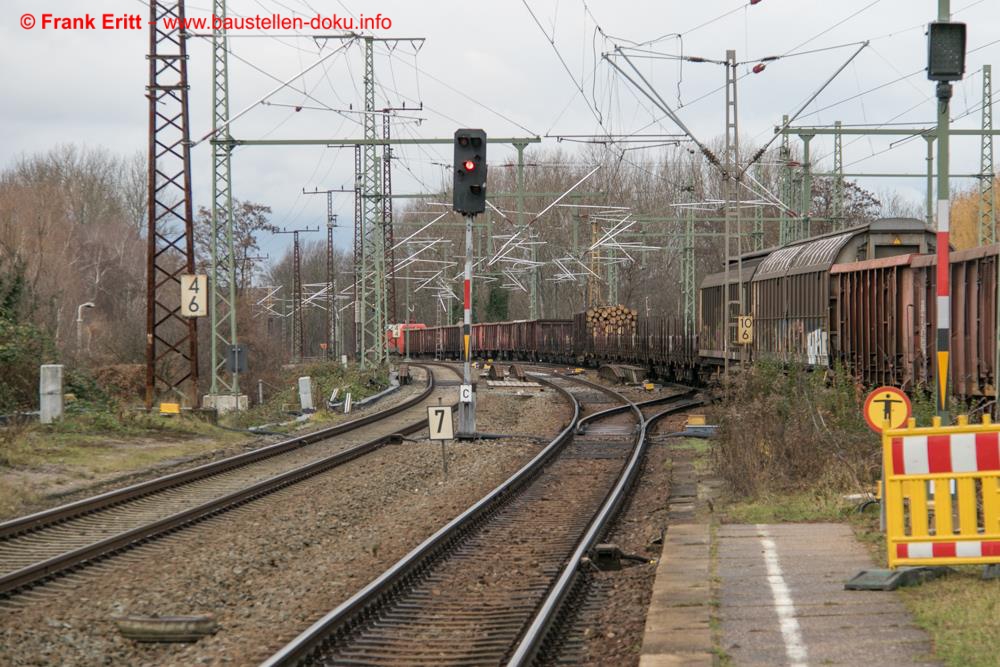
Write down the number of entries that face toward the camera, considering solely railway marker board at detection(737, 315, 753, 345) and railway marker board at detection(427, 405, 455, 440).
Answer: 2

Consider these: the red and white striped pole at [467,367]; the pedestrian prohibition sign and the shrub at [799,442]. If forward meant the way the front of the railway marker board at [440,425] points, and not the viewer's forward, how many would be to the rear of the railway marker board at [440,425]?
1

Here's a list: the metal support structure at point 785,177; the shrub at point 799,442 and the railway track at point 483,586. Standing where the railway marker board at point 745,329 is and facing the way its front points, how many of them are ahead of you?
2

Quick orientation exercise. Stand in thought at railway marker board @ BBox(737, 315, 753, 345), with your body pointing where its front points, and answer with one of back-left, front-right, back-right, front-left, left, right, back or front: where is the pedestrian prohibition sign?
front

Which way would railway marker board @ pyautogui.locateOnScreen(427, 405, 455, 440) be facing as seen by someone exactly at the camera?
facing the viewer

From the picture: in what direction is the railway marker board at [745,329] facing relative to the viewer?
toward the camera

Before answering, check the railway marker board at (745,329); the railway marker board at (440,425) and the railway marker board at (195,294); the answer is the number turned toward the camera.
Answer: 3

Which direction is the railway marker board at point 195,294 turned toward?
toward the camera

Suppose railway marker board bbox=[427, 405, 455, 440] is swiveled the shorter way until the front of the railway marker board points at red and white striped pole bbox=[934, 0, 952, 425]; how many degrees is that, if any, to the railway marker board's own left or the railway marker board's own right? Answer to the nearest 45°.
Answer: approximately 45° to the railway marker board's own left

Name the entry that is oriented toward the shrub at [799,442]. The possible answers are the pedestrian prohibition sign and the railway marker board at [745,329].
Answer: the railway marker board

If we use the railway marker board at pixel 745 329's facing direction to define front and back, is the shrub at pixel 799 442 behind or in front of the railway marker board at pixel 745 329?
in front

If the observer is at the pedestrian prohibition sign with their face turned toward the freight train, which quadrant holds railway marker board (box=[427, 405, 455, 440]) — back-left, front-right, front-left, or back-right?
front-left

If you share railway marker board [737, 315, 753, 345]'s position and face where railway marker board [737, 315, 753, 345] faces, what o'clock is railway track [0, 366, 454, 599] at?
The railway track is roughly at 1 o'clock from the railway marker board.

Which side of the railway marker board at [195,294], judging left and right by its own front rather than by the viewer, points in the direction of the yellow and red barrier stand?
front

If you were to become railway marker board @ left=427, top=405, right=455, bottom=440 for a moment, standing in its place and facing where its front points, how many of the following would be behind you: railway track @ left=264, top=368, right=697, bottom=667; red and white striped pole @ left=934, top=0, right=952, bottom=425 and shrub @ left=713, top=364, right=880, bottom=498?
0

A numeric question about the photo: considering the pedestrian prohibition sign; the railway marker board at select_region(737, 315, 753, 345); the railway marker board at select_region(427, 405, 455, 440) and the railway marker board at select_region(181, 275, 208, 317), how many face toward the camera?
4

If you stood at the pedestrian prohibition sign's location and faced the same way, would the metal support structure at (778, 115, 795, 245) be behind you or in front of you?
behind
